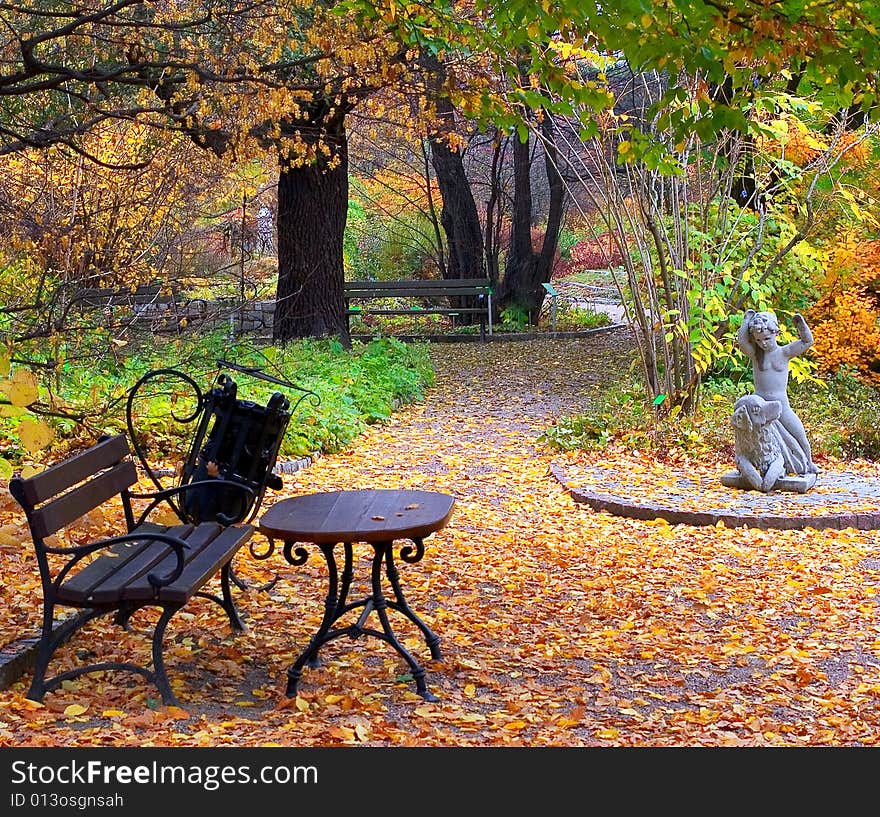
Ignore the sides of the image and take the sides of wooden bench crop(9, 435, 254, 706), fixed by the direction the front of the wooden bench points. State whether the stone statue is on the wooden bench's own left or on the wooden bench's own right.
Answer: on the wooden bench's own left

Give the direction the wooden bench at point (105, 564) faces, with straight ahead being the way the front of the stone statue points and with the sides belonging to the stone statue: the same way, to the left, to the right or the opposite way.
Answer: to the left

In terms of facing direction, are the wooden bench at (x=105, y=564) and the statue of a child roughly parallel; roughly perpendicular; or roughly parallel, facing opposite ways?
roughly perpendicular

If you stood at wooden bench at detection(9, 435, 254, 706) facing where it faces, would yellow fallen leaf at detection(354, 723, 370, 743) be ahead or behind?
ahead

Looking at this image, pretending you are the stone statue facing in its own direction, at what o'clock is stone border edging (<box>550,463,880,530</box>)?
The stone border edging is roughly at 12 o'clock from the stone statue.

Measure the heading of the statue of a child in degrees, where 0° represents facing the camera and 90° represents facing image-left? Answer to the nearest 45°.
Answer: approximately 0°

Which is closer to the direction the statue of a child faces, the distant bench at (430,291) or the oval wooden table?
the oval wooden table
